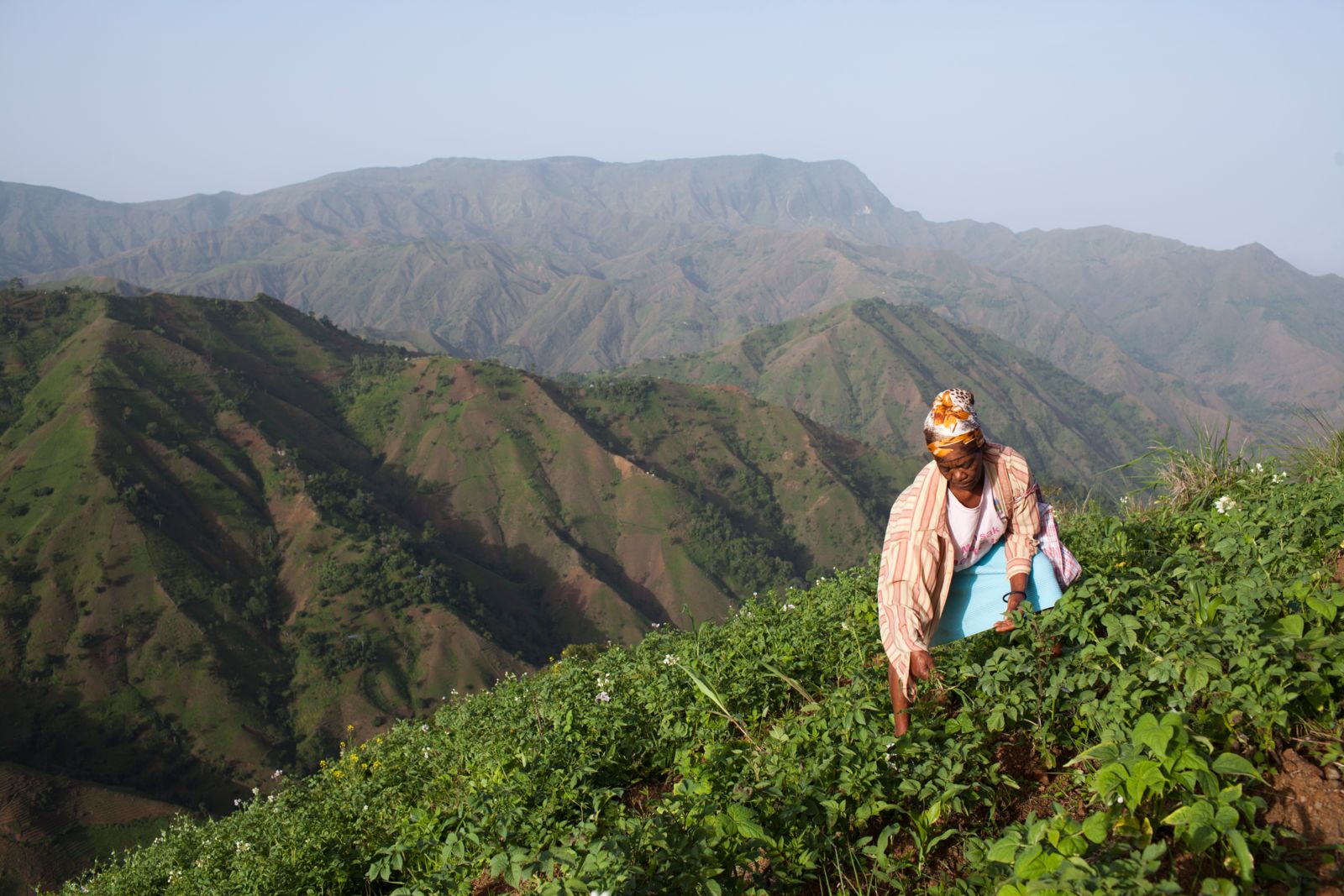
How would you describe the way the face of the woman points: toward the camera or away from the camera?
toward the camera

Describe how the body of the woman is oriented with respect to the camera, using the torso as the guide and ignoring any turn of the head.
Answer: toward the camera
